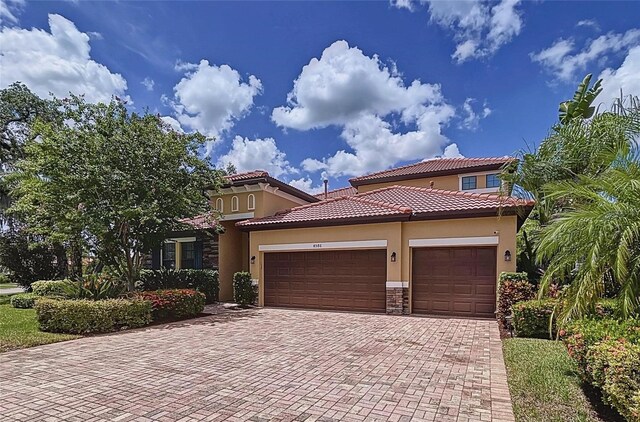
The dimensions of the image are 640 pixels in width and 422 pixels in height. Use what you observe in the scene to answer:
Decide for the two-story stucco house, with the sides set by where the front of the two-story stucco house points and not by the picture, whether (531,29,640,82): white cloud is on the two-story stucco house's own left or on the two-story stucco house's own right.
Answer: on the two-story stucco house's own left

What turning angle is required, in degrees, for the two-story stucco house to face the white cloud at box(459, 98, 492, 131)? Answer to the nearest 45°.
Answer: approximately 135° to its left

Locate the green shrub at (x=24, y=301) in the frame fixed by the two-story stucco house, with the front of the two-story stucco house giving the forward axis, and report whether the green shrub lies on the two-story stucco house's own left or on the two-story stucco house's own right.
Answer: on the two-story stucco house's own right

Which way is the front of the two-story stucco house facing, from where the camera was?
facing the viewer

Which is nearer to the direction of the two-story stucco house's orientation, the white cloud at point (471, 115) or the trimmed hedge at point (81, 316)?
the trimmed hedge

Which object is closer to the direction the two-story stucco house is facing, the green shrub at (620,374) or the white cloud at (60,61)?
the green shrub

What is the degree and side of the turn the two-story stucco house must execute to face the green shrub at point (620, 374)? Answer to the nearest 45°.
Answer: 0° — it already faces it

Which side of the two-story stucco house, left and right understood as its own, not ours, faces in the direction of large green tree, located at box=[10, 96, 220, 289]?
right
